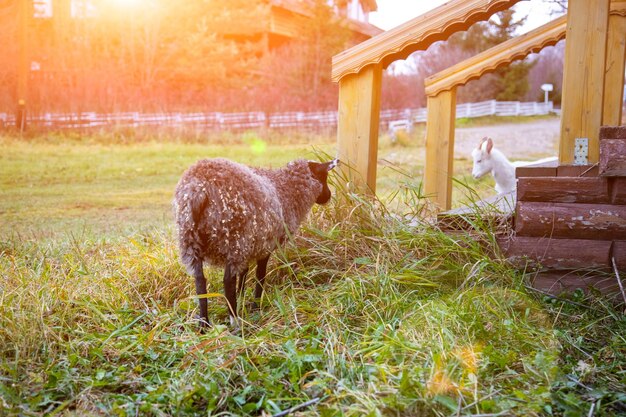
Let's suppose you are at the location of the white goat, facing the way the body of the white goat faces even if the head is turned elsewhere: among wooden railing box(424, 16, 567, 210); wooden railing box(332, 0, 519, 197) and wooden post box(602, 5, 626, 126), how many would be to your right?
0

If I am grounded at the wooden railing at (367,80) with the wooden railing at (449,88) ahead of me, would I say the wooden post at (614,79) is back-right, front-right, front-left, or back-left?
front-right

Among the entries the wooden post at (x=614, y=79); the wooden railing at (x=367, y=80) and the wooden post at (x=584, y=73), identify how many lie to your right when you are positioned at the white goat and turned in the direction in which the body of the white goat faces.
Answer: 0

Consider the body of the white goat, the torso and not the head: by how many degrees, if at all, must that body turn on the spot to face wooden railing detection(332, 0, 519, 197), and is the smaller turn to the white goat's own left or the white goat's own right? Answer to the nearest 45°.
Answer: approximately 90° to the white goat's own left

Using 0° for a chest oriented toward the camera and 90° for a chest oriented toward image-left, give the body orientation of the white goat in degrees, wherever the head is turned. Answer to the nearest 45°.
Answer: approximately 90°

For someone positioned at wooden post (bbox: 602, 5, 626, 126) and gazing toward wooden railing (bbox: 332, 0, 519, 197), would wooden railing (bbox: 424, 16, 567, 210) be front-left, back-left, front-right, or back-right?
front-right

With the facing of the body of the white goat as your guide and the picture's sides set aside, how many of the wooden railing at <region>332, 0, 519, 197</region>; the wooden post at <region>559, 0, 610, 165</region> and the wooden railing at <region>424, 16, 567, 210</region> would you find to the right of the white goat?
0

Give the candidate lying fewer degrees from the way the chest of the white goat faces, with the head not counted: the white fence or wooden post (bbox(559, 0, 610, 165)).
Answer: the white fence

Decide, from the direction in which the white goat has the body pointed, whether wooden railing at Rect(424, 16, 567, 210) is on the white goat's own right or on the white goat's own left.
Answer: on the white goat's own left

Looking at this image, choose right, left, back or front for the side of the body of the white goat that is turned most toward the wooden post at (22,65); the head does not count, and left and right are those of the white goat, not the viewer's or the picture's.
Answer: front

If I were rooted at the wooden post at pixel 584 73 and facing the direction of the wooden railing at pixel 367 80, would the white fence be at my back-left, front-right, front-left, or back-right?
front-right
